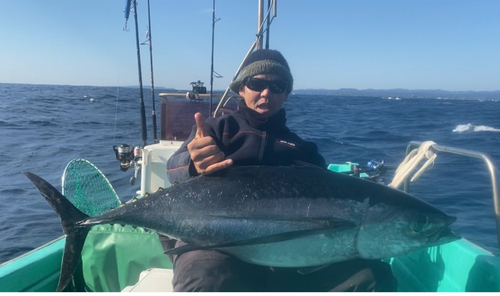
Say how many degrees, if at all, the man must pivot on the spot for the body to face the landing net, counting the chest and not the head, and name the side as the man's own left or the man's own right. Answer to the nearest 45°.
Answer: approximately 135° to the man's own right

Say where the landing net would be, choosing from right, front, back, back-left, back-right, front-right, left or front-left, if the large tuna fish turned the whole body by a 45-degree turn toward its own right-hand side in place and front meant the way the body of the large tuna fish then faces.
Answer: back

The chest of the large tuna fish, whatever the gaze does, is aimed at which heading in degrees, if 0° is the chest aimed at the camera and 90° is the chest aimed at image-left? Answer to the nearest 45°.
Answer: approximately 270°

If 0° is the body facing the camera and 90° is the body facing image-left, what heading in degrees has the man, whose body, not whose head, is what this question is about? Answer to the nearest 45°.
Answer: approximately 0°

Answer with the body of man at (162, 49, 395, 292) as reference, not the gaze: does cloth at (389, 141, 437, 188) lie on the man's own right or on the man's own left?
on the man's own left
